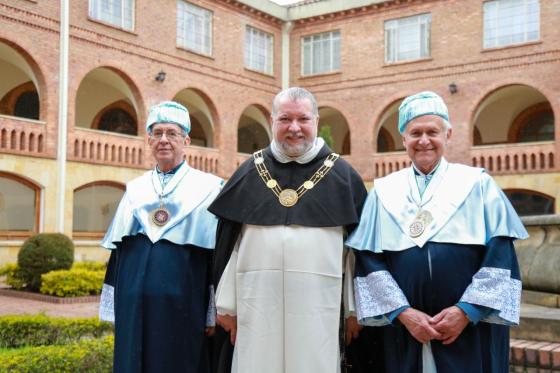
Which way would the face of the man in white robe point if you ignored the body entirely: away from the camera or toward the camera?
toward the camera

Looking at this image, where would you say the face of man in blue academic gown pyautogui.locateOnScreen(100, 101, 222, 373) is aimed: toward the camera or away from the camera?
toward the camera

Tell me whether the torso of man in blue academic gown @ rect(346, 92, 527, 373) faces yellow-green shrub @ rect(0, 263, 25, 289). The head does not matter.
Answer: no

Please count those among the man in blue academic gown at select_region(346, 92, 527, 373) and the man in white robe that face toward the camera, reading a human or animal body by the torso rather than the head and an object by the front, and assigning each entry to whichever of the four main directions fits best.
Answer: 2

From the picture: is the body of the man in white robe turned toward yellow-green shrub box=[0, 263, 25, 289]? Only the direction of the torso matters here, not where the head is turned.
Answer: no

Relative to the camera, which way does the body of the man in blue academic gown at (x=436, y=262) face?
toward the camera

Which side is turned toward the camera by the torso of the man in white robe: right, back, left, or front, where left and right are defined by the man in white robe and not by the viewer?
front

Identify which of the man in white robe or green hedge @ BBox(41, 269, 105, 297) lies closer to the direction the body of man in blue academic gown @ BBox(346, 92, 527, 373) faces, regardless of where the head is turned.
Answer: the man in white robe

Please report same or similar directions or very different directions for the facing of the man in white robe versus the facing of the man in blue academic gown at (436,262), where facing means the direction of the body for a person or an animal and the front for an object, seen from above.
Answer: same or similar directions

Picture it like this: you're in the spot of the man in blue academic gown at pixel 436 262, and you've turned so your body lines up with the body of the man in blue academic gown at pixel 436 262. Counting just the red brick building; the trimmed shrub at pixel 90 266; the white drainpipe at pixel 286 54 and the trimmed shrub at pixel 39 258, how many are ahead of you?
0

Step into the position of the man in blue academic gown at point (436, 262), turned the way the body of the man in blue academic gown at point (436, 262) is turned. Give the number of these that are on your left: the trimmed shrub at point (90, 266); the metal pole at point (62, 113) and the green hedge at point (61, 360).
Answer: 0

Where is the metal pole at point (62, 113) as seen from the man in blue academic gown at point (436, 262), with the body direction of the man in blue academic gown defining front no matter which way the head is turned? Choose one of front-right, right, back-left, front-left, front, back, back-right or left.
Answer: back-right

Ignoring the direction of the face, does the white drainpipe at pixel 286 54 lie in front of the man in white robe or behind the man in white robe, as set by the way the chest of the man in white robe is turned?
behind

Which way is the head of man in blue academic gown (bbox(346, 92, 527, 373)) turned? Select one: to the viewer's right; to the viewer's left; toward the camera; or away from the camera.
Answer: toward the camera

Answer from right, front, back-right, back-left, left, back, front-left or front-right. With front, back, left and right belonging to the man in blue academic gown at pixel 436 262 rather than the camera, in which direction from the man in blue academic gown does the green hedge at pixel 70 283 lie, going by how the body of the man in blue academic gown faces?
back-right

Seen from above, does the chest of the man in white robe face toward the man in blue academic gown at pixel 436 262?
no
